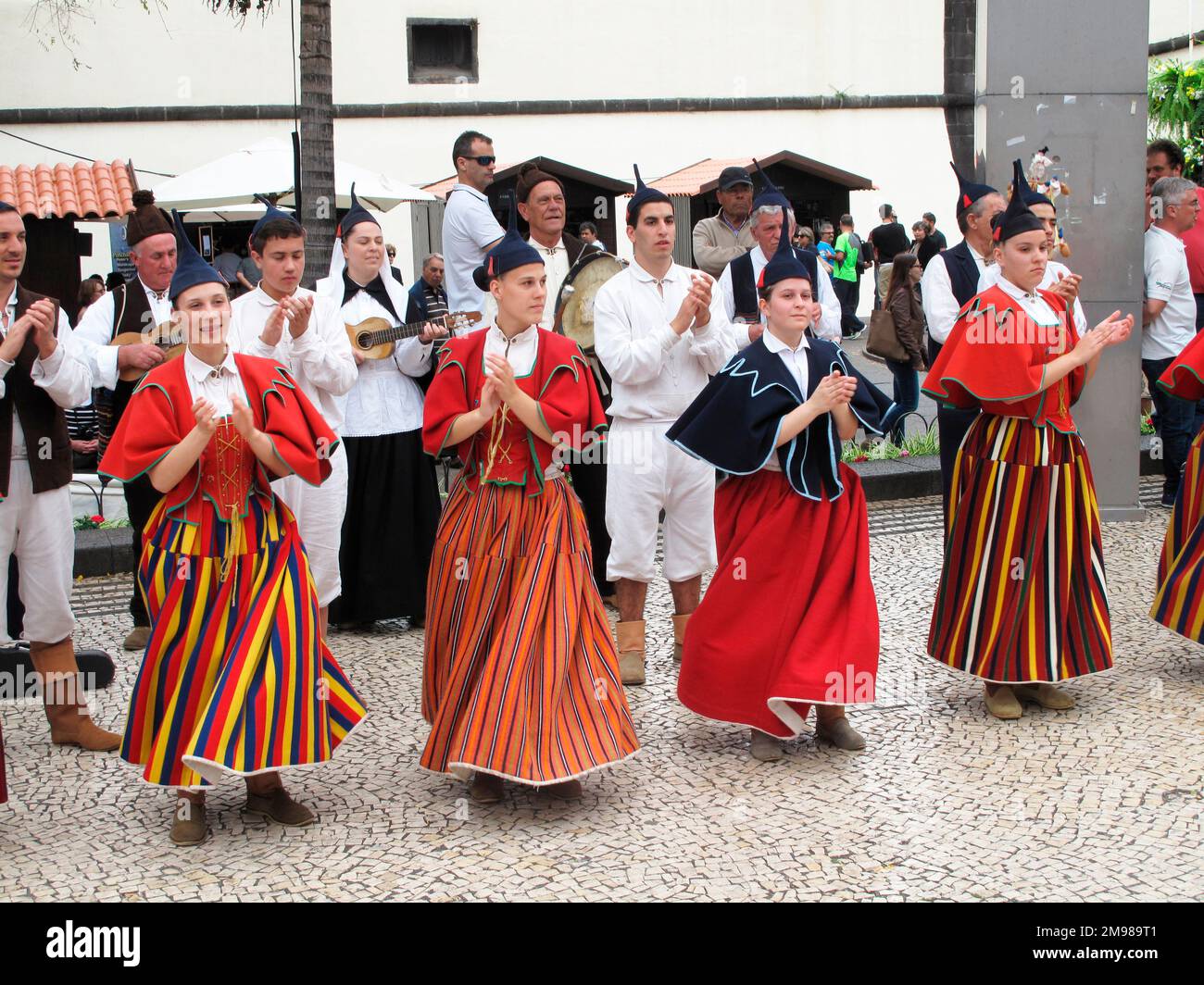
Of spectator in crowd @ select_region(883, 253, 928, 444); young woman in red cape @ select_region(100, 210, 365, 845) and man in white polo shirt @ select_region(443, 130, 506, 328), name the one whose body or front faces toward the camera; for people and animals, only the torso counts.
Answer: the young woman in red cape

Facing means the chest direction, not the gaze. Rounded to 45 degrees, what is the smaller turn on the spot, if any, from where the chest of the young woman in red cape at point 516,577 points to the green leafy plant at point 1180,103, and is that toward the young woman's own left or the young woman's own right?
approximately 135° to the young woman's own left

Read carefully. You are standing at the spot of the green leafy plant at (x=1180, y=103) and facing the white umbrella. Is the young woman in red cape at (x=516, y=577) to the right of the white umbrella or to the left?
left

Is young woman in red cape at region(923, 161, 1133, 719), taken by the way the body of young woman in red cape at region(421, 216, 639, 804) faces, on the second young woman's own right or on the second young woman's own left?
on the second young woman's own left

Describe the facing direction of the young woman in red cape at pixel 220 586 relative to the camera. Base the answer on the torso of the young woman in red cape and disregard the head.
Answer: toward the camera
